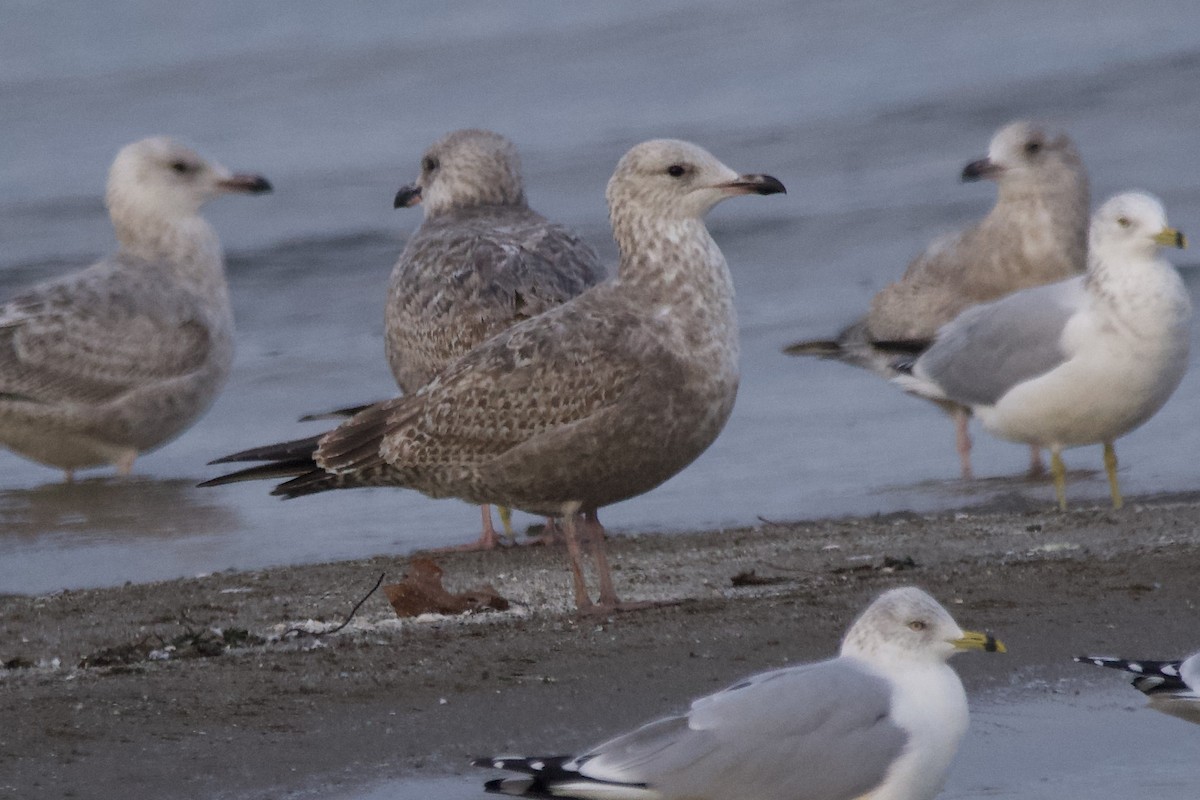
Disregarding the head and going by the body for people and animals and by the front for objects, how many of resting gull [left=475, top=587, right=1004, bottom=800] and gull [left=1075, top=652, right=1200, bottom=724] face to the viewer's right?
2

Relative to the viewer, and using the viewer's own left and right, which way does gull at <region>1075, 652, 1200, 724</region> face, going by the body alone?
facing to the right of the viewer

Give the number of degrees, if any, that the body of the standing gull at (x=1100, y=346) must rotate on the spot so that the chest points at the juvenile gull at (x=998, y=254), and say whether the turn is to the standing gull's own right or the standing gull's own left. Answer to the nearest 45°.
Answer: approximately 135° to the standing gull's own left

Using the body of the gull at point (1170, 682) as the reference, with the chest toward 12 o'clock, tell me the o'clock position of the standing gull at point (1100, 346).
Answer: The standing gull is roughly at 9 o'clock from the gull.

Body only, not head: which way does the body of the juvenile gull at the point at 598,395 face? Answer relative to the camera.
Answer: to the viewer's right

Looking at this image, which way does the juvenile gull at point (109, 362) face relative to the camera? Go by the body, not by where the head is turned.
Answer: to the viewer's right

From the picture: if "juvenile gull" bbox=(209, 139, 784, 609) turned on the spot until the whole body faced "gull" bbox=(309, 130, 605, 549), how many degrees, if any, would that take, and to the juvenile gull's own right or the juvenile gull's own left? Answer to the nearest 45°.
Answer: approximately 90° to the juvenile gull's own left

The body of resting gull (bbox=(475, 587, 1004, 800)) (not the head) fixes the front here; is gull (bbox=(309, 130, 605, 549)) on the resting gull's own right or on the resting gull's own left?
on the resting gull's own left

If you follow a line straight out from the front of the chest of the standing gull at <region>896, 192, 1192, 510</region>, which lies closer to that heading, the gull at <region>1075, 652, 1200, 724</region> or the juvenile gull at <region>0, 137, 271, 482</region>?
the gull

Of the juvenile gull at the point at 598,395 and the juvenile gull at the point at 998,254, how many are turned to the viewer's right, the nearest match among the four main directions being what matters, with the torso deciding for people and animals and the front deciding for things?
2

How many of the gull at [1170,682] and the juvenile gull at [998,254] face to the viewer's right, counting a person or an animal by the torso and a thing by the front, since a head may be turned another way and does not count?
2
